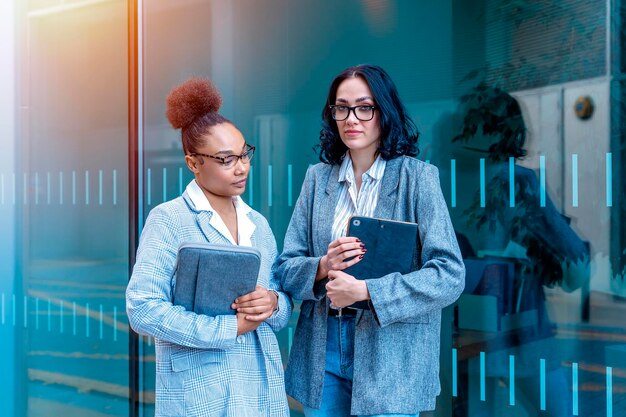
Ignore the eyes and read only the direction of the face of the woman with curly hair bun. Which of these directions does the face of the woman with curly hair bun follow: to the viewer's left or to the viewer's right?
to the viewer's right

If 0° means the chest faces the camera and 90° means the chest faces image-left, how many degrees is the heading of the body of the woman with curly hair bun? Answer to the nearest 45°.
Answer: approximately 315°

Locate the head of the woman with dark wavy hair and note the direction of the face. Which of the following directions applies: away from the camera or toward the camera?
toward the camera
